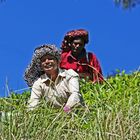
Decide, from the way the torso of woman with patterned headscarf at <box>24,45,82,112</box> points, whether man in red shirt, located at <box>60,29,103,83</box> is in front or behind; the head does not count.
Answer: behind

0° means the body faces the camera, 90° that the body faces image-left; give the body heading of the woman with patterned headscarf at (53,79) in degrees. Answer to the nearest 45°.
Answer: approximately 0°
